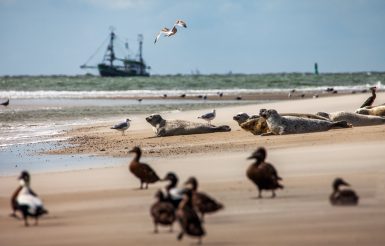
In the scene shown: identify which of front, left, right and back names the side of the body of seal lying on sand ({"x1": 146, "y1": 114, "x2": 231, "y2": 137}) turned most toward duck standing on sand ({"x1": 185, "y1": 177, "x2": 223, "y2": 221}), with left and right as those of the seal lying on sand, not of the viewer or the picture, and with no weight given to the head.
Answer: left

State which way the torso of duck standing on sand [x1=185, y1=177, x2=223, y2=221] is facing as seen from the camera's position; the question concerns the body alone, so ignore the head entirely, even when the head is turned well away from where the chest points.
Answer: to the viewer's left

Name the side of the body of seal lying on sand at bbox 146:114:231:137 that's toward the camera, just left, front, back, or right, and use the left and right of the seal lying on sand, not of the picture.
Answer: left

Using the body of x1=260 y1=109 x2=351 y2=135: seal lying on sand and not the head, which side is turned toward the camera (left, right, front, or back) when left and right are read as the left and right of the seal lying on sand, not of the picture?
left

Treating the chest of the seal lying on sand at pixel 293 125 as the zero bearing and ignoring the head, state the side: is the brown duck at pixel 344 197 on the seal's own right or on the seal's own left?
on the seal's own left

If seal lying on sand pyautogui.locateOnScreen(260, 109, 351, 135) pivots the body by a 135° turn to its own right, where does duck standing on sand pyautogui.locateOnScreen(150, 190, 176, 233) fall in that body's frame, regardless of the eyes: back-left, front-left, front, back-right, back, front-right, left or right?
back-right

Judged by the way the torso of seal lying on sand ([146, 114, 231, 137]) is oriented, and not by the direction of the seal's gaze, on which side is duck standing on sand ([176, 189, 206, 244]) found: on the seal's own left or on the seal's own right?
on the seal's own left

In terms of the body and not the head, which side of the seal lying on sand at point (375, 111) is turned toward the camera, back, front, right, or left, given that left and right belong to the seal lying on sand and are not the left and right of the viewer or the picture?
left

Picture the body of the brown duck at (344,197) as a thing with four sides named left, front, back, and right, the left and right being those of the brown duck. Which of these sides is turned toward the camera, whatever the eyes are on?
left
